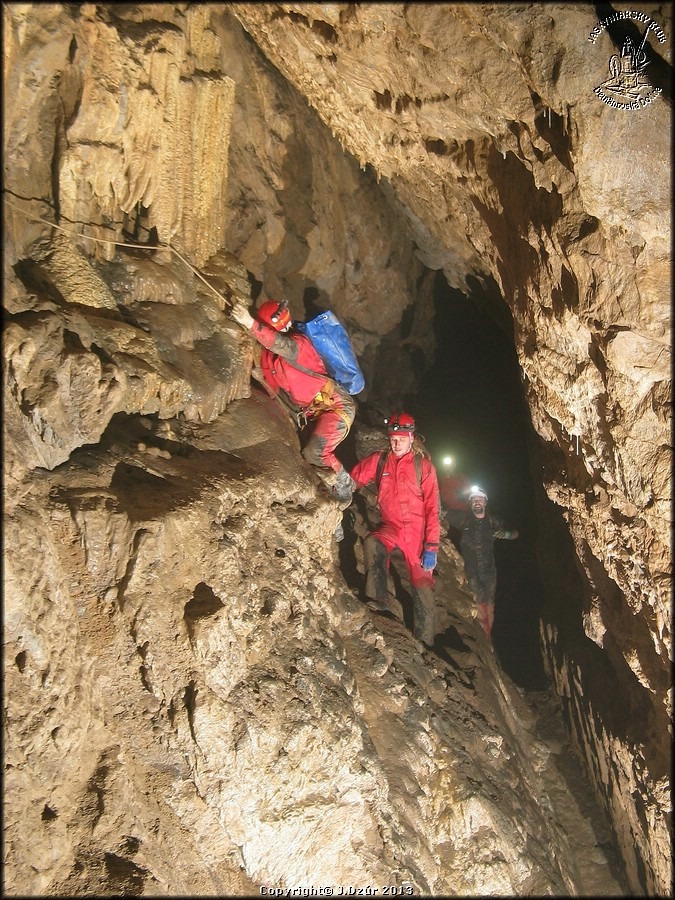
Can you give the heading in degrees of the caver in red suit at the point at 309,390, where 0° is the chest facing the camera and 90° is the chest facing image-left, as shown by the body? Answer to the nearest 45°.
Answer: approximately 90°
